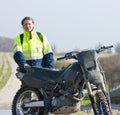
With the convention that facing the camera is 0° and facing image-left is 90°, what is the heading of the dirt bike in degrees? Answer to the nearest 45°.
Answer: approximately 315°

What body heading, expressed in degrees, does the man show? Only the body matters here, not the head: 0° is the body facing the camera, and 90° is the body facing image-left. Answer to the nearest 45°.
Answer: approximately 0°
